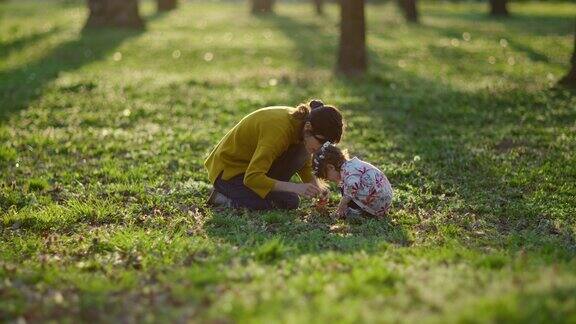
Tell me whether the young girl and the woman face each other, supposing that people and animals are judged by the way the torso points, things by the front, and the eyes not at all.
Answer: yes

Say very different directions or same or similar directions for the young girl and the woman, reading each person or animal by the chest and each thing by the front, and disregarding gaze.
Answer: very different directions

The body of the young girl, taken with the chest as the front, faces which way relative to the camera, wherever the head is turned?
to the viewer's left

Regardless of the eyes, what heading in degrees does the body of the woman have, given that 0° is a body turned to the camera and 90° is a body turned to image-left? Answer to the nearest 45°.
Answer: approximately 270°

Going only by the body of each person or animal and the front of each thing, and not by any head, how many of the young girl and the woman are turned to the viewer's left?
1

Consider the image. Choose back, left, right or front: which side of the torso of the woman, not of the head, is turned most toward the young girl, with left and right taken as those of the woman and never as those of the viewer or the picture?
front

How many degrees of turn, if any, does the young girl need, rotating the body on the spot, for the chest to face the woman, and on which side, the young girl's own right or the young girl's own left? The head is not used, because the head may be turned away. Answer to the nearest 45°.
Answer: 0° — they already face them
